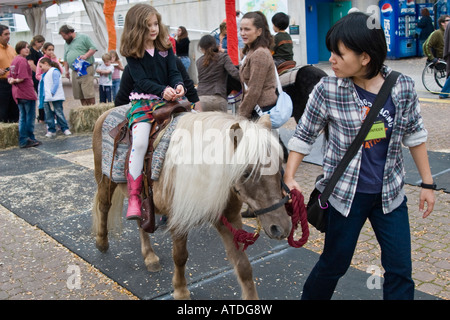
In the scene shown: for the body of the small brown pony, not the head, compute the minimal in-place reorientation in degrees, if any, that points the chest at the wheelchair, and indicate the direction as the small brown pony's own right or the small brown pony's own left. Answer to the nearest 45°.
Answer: approximately 90° to the small brown pony's own left

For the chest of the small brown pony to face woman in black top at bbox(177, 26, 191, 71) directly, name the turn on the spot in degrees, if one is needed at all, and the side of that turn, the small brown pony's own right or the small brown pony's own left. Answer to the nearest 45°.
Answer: approximately 135° to the small brown pony's own left

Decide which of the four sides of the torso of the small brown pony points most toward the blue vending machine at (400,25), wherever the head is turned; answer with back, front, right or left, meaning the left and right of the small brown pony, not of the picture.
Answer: left

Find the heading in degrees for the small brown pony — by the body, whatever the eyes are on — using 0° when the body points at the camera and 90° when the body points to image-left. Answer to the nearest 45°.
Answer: approximately 315°
